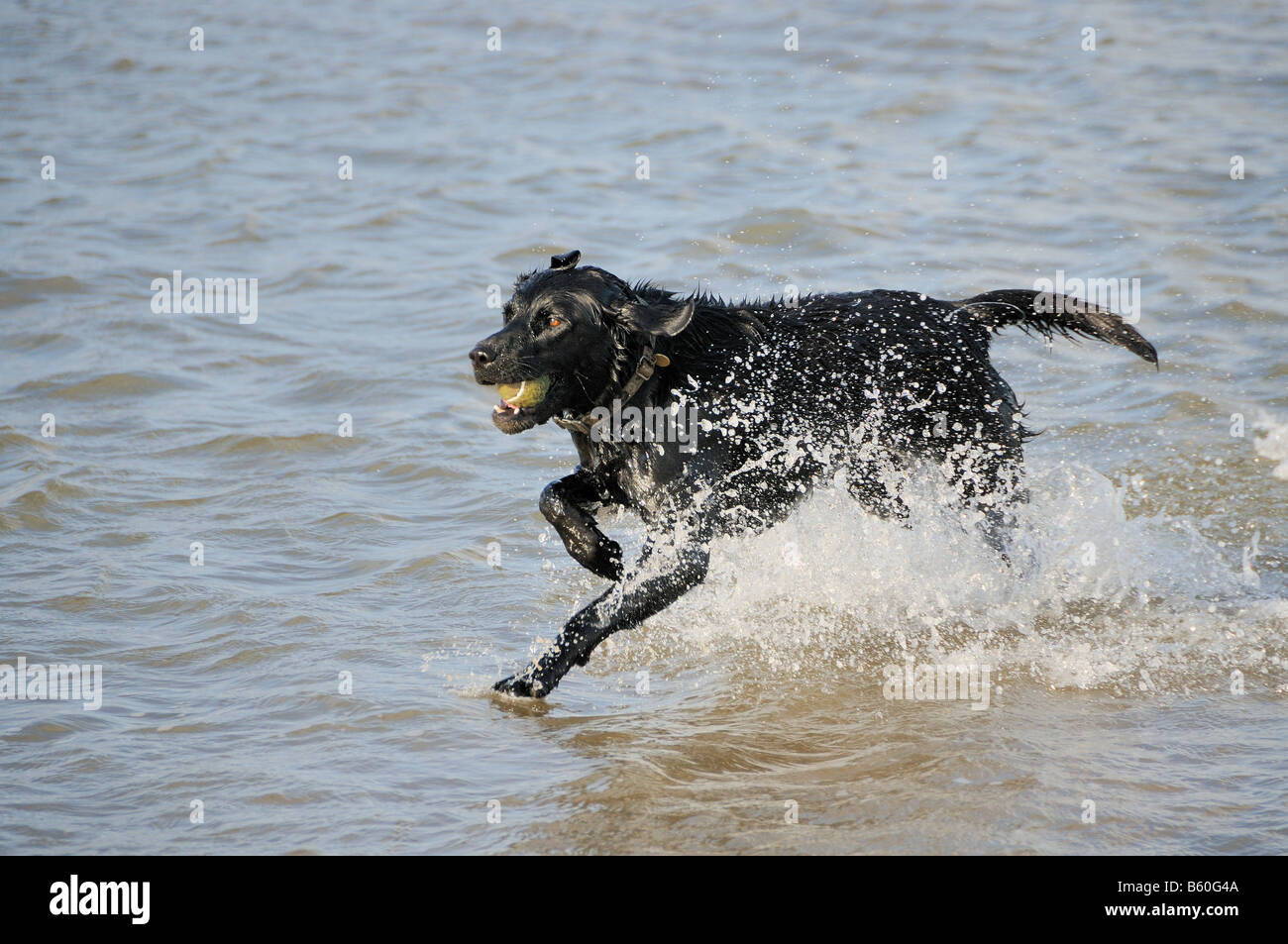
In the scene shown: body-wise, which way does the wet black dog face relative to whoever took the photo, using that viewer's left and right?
facing to the left of the viewer
